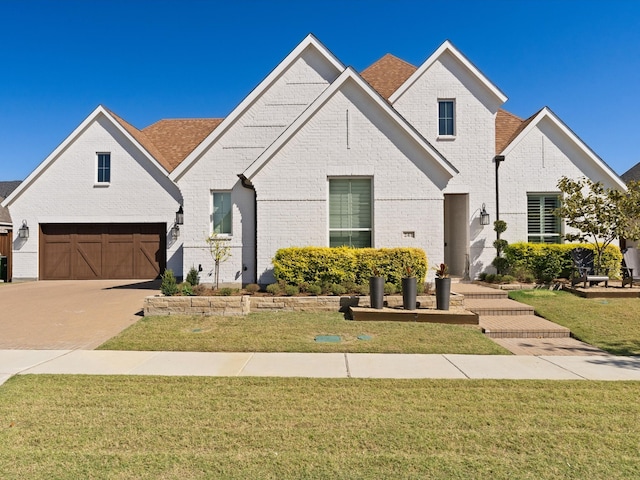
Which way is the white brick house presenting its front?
toward the camera

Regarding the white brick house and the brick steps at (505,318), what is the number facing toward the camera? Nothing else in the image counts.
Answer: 2

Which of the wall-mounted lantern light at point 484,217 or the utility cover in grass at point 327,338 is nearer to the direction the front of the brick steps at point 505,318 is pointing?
the utility cover in grass

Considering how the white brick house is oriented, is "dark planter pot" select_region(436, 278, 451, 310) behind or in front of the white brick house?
in front

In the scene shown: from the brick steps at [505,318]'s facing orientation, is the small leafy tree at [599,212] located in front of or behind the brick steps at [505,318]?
behind

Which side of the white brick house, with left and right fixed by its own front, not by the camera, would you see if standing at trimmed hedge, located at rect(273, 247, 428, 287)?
front

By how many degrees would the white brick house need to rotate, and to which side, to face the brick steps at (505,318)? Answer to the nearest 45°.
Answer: approximately 45° to its left

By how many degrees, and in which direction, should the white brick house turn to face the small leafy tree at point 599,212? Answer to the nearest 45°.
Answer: approximately 90° to its left

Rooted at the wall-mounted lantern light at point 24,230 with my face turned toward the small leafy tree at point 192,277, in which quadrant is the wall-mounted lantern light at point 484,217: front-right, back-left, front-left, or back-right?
front-left

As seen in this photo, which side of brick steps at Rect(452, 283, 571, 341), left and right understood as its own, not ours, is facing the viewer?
front

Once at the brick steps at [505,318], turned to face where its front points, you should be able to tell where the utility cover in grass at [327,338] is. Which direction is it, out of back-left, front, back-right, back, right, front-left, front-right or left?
front-right

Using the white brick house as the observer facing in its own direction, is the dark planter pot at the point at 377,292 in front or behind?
in front
